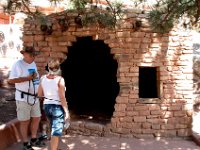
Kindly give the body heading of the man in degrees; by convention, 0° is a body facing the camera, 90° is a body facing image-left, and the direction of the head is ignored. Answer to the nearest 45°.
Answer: approximately 315°

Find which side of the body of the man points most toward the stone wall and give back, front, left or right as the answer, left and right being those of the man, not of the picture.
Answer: left
